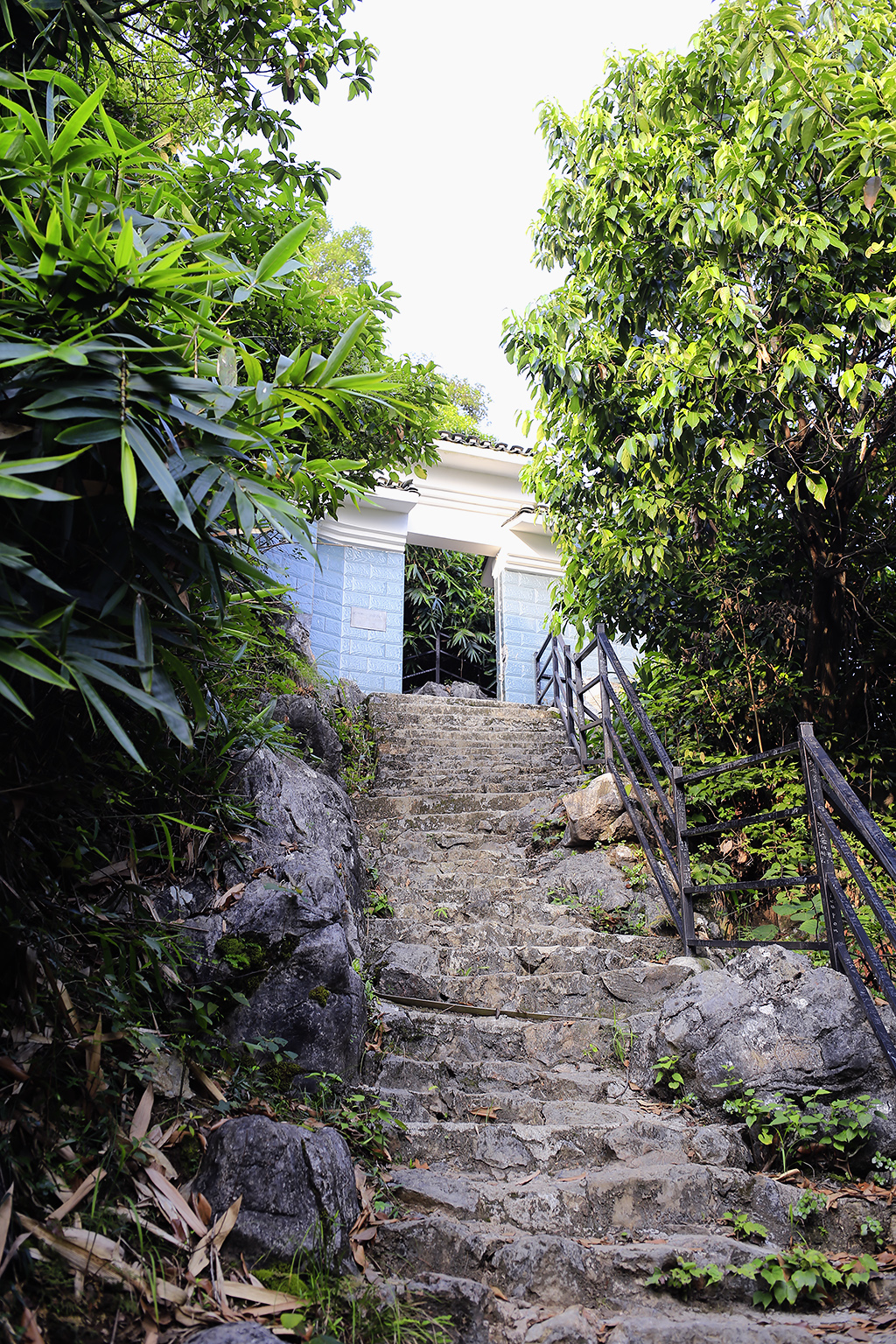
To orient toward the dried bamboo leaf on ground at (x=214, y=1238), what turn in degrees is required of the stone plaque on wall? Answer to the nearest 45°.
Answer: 0° — it already faces it

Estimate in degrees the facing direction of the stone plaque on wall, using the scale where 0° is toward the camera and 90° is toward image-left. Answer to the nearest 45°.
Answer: approximately 0°

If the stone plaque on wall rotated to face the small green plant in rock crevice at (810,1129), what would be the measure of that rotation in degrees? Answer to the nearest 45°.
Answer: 0° — it already faces it

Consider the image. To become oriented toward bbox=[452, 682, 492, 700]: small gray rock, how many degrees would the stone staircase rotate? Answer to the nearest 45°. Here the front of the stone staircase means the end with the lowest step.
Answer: approximately 180°

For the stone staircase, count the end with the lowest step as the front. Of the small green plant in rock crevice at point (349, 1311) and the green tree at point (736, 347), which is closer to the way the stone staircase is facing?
the small green plant in rock crevice

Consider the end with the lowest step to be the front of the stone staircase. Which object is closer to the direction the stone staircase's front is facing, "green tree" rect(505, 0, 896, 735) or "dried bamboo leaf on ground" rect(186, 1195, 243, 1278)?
the dried bamboo leaf on ground
